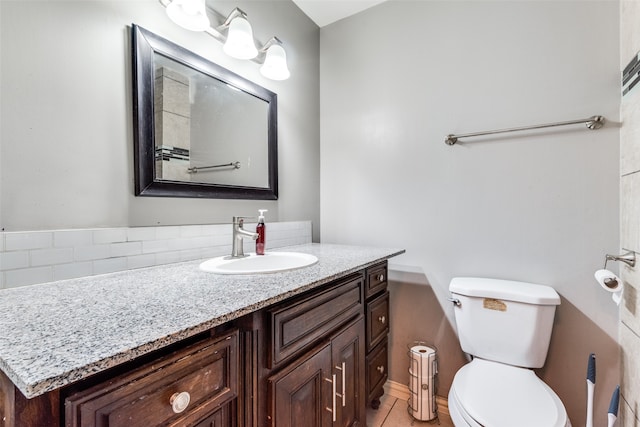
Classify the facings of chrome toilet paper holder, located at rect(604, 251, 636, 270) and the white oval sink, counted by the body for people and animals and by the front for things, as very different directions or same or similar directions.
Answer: very different directions

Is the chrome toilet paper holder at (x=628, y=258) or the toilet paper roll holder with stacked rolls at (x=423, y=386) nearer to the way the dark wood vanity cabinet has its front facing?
the chrome toilet paper holder

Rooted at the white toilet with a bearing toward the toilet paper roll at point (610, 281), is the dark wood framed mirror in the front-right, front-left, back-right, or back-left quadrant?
back-right

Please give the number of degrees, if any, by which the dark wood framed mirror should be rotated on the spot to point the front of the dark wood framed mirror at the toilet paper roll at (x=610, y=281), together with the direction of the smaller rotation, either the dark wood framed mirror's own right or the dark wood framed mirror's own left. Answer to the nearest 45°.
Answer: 0° — it already faces it

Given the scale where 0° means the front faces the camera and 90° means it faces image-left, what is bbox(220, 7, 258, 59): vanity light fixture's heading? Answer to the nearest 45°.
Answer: approximately 315°

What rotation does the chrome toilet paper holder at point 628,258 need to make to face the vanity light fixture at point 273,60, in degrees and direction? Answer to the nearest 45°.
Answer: approximately 45° to its left

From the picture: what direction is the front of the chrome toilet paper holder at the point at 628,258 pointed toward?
to the viewer's left
